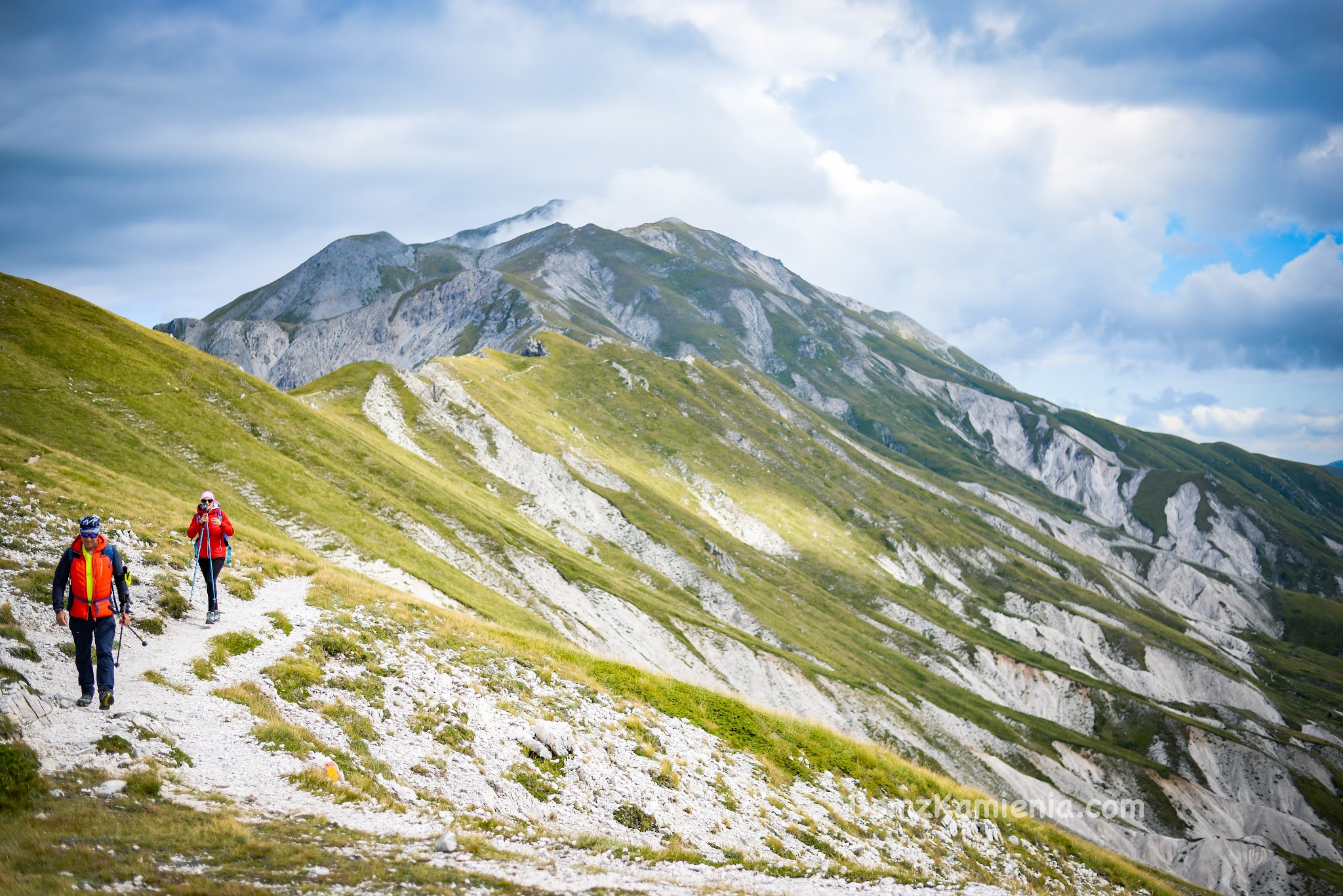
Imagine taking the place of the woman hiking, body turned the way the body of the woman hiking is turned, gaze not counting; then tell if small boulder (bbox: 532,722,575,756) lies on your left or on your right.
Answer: on your left

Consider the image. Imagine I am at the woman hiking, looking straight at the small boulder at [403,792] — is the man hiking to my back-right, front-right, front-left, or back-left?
front-right

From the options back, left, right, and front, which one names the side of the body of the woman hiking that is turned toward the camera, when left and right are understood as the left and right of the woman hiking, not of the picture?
front

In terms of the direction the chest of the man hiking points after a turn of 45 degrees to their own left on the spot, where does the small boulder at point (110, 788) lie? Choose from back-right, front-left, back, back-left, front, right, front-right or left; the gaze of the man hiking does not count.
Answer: front-right

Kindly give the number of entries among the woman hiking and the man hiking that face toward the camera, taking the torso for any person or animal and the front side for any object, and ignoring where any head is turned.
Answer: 2

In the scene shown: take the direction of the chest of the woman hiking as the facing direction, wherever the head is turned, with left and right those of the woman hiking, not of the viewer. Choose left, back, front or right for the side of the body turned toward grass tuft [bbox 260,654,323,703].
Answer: front

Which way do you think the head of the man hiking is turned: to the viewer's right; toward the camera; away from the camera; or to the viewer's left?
toward the camera

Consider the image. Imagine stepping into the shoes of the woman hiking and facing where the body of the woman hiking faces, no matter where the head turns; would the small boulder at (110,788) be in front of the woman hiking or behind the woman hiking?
in front

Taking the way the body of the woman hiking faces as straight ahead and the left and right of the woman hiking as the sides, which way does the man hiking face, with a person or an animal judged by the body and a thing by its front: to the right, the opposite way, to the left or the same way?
the same way

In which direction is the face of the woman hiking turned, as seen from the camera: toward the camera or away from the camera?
toward the camera

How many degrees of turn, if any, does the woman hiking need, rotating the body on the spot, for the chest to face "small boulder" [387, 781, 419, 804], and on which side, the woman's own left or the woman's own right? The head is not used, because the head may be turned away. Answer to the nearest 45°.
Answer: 0° — they already face it

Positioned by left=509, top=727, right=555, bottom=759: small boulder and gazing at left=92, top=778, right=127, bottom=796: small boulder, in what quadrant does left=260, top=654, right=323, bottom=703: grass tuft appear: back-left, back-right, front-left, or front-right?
front-right
